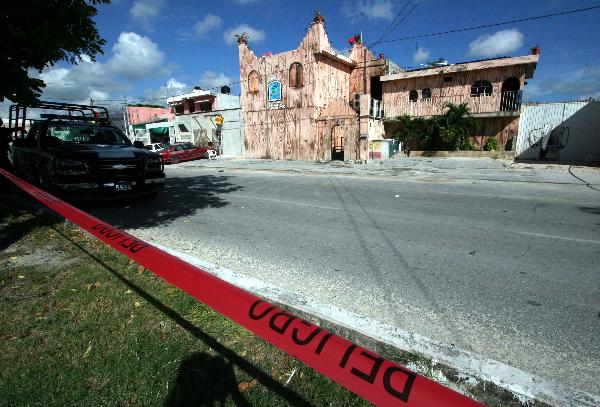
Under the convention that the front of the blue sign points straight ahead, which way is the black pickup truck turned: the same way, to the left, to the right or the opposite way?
to the left

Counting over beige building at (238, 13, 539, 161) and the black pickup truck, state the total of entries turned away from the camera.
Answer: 0

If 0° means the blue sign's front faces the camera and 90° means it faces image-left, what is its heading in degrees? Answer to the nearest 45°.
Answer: approximately 0°

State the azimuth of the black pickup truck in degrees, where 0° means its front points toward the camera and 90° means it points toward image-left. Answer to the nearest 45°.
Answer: approximately 315°

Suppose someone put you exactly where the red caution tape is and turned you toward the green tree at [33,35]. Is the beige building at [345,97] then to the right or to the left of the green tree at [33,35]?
right

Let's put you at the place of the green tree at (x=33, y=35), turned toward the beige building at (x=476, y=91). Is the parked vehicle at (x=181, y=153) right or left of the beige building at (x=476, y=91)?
left

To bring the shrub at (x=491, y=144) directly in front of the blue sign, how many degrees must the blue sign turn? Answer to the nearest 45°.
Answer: approximately 90° to its left

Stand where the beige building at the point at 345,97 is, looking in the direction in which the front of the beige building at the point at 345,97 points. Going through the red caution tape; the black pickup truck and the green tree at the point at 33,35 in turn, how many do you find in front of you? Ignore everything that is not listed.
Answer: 3

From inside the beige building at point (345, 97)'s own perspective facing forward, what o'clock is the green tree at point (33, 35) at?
The green tree is roughly at 12 o'clock from the beige building.

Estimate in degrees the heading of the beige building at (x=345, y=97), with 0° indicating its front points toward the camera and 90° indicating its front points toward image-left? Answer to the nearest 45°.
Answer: approximately 0°

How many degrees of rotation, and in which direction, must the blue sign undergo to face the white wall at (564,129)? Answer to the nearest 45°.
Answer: approximately 45° to its left

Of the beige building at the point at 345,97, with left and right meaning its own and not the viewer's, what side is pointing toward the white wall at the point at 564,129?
left
